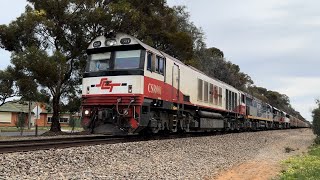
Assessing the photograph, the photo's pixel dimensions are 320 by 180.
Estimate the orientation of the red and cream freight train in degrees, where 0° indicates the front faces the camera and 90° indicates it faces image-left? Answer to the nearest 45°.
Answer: approximately 45°

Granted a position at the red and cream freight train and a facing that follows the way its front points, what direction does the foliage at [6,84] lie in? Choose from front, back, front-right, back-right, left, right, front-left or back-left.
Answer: right

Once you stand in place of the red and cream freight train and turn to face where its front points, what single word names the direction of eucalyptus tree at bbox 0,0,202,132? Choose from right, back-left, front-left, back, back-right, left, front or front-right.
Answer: right

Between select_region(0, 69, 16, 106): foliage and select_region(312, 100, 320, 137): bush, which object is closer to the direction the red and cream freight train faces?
the foliage
